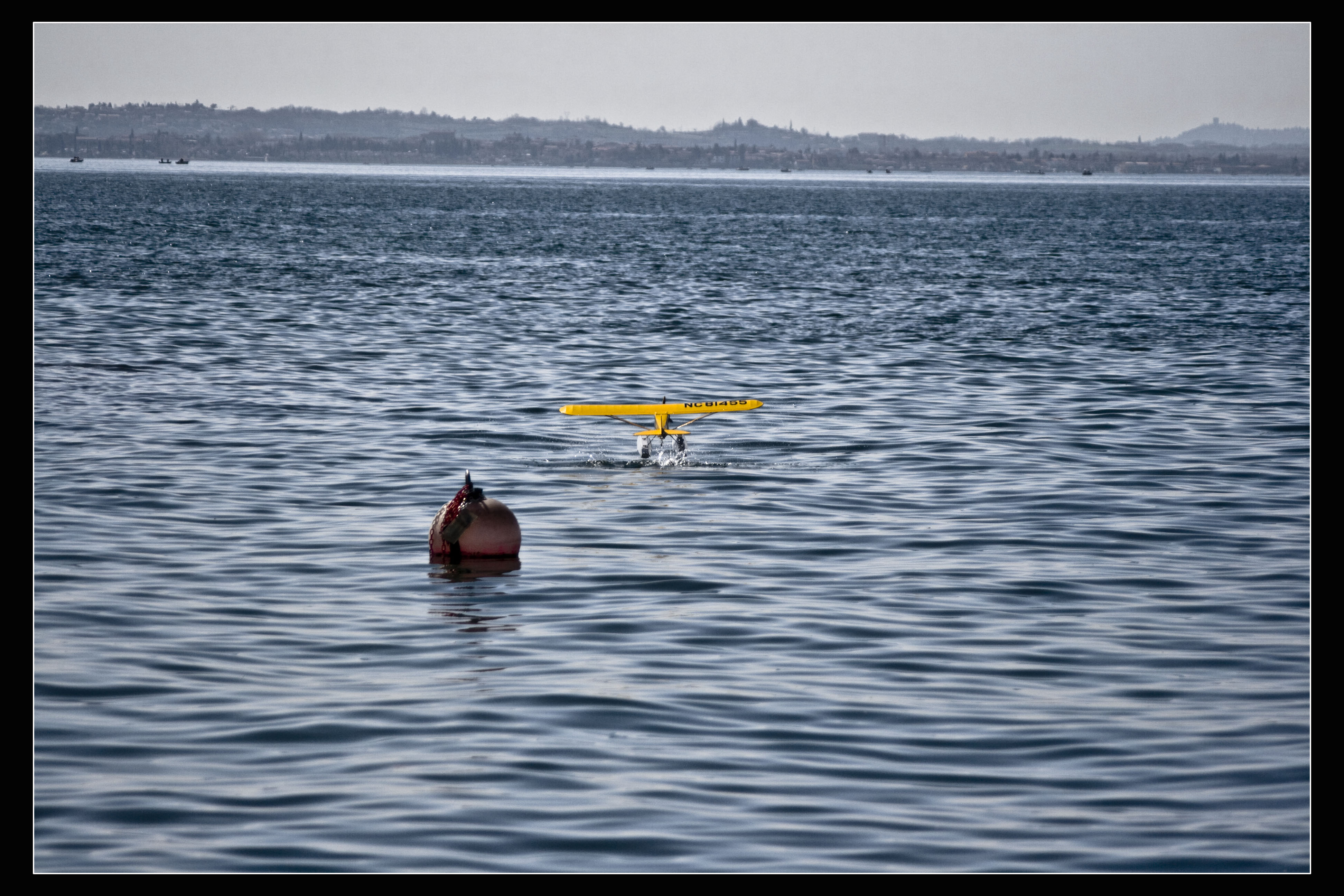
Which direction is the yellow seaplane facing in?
away from the camera

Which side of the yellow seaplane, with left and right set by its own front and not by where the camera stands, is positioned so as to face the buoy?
back
